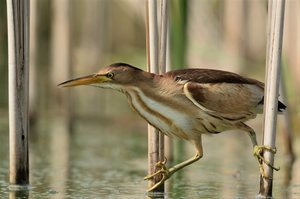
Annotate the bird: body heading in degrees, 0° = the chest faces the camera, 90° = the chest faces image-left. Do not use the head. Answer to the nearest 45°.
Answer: approximately 90°
